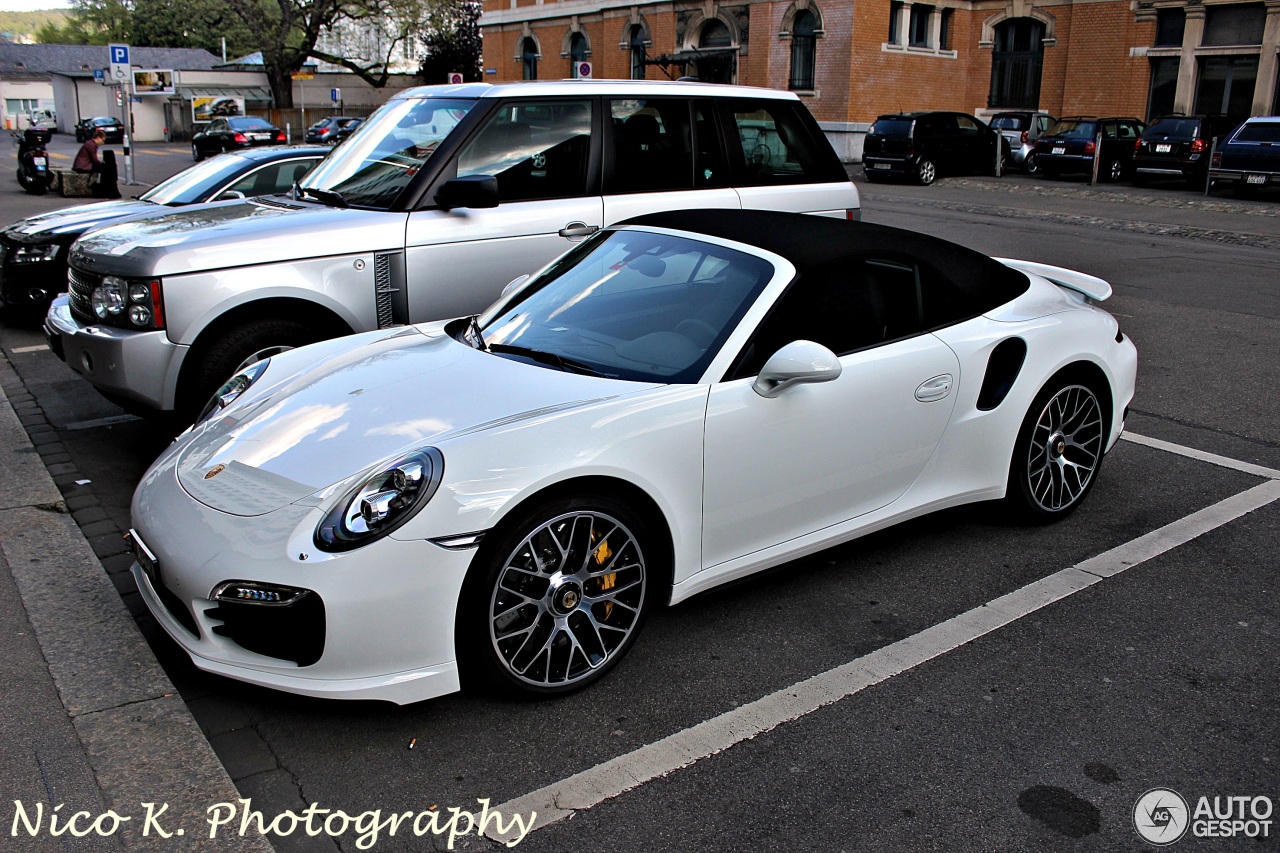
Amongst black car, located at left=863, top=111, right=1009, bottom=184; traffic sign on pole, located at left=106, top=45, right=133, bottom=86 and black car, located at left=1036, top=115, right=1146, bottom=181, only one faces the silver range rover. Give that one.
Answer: the traffic sign on pole

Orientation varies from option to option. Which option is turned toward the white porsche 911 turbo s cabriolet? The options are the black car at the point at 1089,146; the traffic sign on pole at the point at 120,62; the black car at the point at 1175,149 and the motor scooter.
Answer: the traffic sign on pole

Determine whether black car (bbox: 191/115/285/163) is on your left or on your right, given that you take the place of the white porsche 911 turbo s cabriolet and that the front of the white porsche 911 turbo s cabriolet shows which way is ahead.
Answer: on your right

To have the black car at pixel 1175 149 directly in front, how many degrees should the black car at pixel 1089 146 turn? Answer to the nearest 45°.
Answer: approximately 90° to its right

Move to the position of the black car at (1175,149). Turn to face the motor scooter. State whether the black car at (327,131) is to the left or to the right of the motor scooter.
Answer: right

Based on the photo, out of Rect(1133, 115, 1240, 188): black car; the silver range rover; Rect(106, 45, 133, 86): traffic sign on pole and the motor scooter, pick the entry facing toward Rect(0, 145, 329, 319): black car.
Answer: the traffic sign on pole

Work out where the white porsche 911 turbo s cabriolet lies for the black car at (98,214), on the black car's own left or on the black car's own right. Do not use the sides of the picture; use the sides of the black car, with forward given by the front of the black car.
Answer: on the black car's own left

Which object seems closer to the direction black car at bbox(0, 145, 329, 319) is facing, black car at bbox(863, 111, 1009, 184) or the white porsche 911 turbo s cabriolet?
the white porsche 911 turbo s cabriolet

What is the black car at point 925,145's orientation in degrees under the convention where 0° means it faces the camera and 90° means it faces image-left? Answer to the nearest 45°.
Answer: approximately 225°

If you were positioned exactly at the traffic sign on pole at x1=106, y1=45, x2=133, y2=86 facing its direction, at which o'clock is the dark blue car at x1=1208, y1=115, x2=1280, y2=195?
The dark blue car is roughly at 10 o'clock from the traffic sign on pole.

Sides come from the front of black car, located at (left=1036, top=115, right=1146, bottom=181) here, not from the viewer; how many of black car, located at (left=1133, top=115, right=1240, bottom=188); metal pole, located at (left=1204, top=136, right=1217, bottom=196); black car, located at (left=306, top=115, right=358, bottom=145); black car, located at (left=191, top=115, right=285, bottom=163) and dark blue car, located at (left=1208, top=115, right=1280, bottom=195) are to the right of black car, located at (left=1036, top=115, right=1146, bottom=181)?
3
